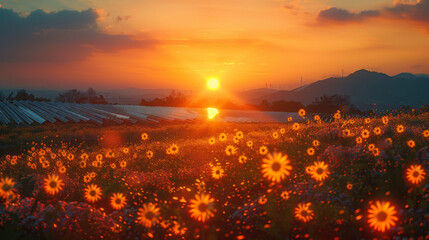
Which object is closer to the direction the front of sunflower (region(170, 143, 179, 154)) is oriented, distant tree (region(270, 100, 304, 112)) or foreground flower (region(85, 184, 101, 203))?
the foreground flower

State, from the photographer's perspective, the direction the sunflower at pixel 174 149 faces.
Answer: facing the viewer

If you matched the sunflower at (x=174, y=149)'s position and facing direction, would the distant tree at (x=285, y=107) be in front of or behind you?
behind

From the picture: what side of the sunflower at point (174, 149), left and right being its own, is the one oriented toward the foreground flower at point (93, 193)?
front
